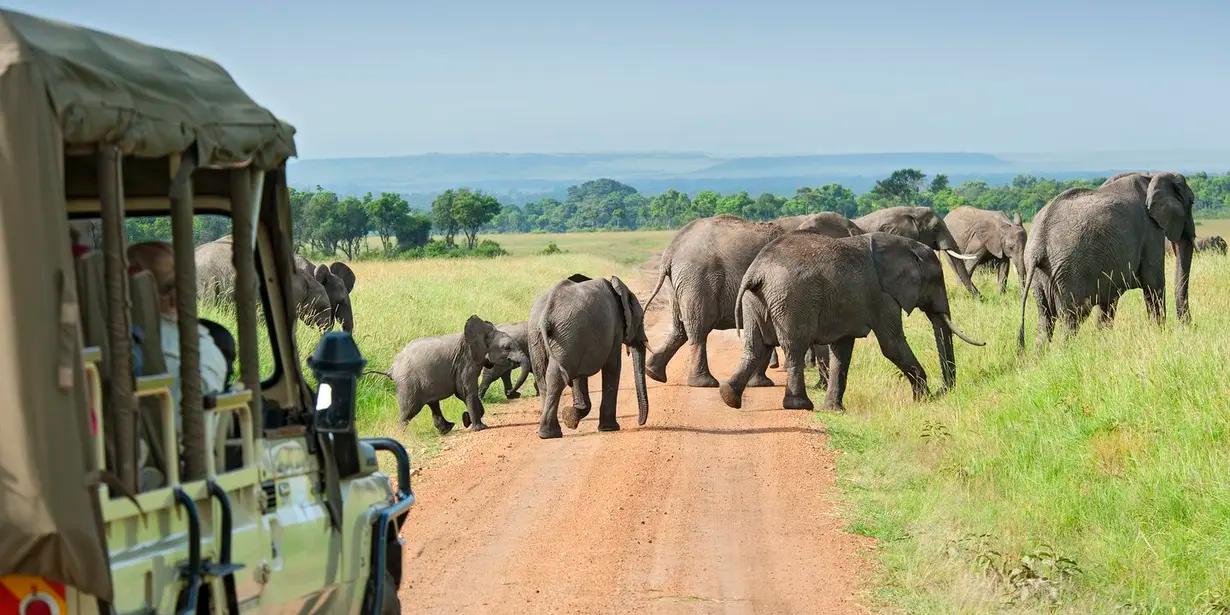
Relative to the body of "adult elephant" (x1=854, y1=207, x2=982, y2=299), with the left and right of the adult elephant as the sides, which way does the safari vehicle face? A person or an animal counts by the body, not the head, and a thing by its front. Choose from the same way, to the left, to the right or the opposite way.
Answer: to the left

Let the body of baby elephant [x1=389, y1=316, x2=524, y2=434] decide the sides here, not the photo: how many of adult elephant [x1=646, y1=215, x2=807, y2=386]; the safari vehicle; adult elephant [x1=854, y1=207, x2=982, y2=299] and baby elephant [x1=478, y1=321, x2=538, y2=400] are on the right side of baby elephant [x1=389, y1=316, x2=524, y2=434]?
1

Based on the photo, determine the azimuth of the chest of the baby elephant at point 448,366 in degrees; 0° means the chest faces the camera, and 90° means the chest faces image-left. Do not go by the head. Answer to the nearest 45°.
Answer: approximately 270°

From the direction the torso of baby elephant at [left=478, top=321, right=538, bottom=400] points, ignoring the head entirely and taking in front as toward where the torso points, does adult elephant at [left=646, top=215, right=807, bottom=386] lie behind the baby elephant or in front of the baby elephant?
in front

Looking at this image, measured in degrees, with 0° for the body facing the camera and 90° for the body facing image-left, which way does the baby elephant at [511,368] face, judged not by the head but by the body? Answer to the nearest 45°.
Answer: approximately 270°

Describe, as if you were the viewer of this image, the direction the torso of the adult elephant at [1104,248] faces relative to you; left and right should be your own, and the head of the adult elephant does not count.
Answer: facing away from the viewer and to the right of the viewer

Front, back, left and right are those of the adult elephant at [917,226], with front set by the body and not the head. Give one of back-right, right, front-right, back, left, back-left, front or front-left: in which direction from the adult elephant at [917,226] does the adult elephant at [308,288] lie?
back-right

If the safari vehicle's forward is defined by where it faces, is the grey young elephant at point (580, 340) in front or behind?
in front

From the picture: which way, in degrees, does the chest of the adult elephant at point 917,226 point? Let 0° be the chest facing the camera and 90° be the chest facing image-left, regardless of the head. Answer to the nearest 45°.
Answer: approximately 270°

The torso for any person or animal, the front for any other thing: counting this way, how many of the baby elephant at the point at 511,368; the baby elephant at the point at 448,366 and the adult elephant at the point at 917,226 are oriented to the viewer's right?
3

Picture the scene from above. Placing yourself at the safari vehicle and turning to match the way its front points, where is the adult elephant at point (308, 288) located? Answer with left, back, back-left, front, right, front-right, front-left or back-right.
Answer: front-left
